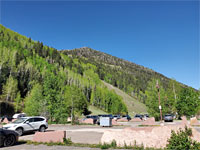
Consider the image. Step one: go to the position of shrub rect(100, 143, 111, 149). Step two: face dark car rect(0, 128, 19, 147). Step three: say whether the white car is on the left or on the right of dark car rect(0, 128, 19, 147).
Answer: right

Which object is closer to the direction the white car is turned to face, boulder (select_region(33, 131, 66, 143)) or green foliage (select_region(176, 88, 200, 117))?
the boulder

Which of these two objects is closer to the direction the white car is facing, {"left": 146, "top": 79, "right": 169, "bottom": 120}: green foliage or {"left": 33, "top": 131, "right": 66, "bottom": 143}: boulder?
the boulder

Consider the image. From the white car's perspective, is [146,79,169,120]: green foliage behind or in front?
behind

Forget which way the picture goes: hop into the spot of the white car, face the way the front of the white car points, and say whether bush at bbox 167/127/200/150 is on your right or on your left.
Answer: on your left

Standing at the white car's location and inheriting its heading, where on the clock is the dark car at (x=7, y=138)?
The dark car is roughly at 11 o'clock from the white car.

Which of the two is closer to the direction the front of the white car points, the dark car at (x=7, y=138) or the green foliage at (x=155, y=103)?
the dark car
